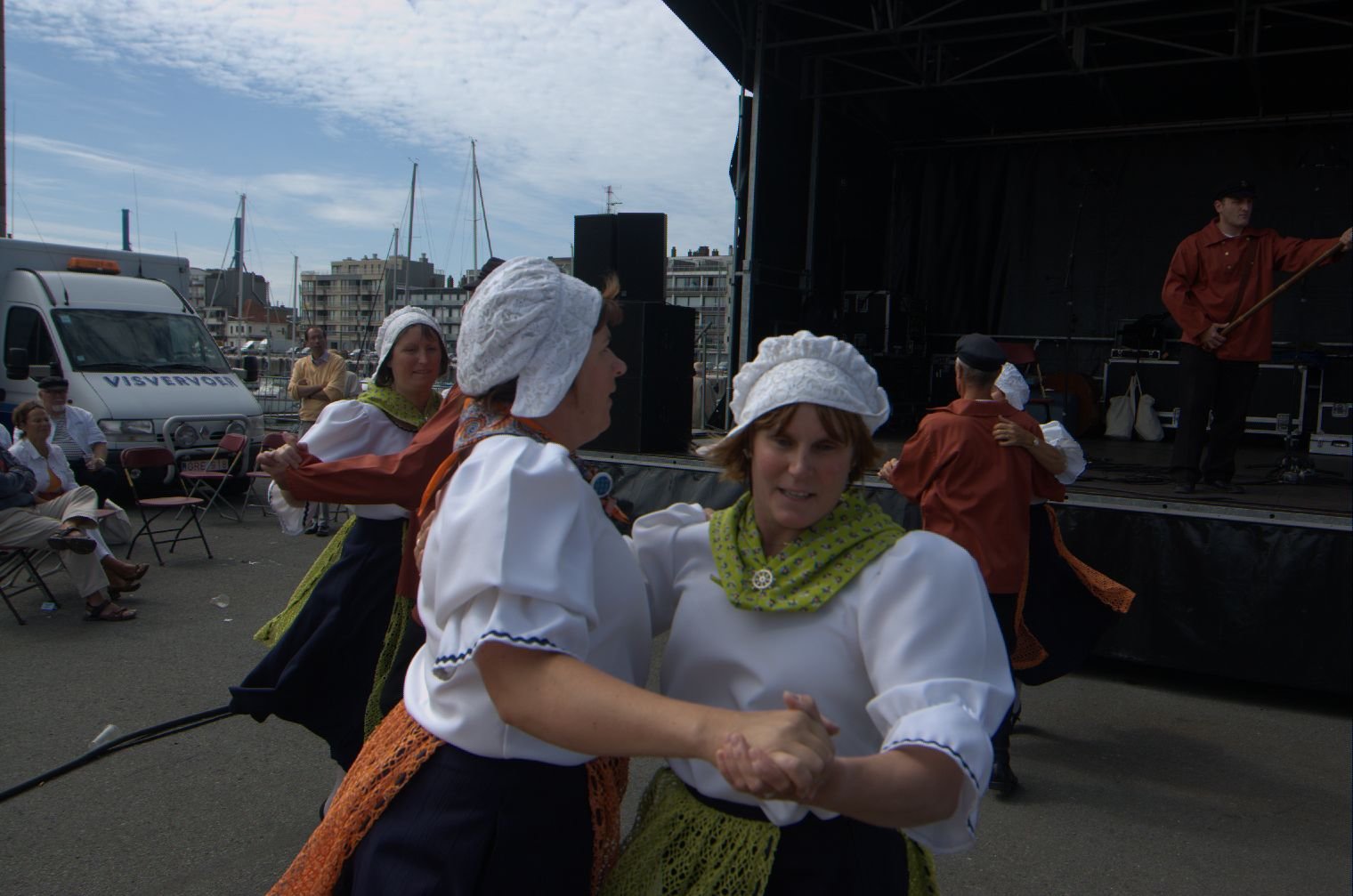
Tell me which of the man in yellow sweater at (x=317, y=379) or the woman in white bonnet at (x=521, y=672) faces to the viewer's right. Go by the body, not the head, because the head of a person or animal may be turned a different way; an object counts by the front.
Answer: the woman in white bonnet

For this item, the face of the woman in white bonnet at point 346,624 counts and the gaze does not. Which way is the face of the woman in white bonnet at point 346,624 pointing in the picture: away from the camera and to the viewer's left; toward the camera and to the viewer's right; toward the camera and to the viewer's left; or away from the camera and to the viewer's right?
toward the camera and to the viewer's right

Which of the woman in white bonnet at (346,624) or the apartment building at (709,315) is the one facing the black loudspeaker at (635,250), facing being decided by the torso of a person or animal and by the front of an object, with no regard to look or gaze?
the apartment building

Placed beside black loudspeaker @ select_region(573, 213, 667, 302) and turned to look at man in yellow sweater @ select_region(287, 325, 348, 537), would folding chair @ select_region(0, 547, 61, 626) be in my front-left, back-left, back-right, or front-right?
front-left

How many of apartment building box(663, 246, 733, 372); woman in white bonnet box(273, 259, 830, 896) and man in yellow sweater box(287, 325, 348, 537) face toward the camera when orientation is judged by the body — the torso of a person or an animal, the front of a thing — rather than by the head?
2

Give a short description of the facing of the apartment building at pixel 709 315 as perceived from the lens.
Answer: facing the viewer

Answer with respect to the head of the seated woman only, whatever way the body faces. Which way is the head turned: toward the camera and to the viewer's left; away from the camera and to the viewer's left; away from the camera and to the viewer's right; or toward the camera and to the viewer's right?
toward the camera and to the viewer's right

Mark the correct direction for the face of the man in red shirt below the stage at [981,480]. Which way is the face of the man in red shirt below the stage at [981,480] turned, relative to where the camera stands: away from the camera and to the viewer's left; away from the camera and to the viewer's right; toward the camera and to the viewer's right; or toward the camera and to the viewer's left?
away from the camera and to the viewer's right

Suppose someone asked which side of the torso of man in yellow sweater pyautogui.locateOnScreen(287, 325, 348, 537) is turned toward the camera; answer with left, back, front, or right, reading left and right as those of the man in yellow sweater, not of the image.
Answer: front

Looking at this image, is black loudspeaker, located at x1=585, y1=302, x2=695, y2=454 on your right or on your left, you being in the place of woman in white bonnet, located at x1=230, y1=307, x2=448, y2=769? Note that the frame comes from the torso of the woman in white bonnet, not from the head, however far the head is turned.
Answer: on your left

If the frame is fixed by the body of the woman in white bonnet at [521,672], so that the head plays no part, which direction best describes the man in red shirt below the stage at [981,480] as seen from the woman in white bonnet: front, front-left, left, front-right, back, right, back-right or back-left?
front-left

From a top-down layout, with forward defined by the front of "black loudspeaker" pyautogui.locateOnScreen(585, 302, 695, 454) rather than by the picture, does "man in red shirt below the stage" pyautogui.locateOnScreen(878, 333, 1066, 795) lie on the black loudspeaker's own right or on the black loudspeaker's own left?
on the black loudspeaker's own left

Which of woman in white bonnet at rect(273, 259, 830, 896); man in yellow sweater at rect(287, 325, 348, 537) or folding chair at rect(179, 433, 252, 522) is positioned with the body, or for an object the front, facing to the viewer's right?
the woman in white bonnet

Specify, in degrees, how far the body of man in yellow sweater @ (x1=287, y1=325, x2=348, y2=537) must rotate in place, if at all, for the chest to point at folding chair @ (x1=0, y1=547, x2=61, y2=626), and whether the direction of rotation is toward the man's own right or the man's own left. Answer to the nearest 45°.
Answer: approximately 45° to the man's own right

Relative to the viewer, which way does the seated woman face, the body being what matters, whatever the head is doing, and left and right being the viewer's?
facing the viewer and to the right of the viewer

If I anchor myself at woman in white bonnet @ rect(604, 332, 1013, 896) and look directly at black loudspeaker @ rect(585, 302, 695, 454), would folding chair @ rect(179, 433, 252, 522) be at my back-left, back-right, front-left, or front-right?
front-left

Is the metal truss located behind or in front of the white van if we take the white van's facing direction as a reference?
in front

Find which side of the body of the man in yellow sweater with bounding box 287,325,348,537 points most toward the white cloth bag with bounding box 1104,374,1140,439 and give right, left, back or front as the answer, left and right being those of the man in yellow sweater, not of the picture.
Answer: left
